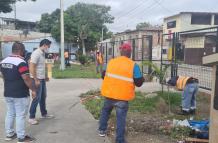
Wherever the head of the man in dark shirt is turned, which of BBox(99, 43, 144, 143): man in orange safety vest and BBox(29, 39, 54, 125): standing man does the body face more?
the standing man

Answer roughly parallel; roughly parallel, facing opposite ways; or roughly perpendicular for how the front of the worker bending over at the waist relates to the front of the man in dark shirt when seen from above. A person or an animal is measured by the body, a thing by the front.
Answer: roughly perpendicular

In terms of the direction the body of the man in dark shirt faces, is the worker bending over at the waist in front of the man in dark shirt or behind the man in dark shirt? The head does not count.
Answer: in front

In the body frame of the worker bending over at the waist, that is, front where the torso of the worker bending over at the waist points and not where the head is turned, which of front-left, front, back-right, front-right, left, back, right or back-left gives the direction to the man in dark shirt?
front-left

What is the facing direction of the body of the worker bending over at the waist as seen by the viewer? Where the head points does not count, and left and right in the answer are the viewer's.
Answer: facing to the left of the viewer

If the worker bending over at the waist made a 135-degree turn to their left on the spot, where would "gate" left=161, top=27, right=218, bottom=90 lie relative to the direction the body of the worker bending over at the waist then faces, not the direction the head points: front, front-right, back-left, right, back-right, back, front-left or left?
back-left

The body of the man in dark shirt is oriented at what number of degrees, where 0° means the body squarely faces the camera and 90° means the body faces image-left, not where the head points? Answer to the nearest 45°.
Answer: approximately 225°

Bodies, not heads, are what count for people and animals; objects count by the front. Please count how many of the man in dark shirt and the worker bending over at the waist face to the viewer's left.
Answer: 1
